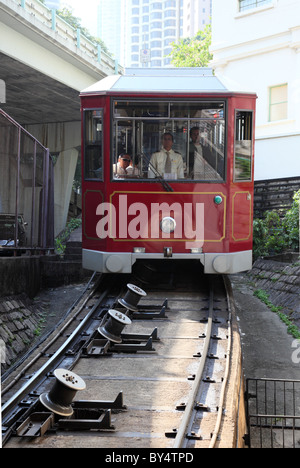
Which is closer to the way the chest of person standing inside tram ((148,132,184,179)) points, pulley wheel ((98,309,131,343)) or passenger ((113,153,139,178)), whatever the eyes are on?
the pulley wheel

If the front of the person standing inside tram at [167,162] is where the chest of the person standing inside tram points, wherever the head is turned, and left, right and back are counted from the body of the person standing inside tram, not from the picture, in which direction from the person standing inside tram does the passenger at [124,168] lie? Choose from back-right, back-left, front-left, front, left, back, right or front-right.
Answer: right

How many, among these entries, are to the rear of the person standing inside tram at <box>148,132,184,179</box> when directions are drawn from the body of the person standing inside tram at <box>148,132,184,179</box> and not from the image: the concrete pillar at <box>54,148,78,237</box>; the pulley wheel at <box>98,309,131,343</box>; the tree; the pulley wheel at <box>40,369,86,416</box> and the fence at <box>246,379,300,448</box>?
2

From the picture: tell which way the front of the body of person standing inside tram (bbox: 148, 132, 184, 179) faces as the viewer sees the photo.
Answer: toward the camera

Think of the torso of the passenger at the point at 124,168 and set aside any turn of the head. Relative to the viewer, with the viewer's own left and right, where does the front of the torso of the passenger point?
facing the viewer

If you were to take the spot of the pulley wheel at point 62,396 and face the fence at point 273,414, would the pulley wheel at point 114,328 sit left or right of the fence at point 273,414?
left

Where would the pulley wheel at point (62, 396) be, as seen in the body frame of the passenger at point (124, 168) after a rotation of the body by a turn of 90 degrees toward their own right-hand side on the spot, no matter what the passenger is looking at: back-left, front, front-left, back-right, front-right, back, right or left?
left

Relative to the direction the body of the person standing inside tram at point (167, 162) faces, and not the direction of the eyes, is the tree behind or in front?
behind

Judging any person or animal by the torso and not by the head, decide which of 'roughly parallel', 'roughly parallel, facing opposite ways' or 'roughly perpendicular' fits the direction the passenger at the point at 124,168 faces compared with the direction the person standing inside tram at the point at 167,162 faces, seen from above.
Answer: roughly parallel

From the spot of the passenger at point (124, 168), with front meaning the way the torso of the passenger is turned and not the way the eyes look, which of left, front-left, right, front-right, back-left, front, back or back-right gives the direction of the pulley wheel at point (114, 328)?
front

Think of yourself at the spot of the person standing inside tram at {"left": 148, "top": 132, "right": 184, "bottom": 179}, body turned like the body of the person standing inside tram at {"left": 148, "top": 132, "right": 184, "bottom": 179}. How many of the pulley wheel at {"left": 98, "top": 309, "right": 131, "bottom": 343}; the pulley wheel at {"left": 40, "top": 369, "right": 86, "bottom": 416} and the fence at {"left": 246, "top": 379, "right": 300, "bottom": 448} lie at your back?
0

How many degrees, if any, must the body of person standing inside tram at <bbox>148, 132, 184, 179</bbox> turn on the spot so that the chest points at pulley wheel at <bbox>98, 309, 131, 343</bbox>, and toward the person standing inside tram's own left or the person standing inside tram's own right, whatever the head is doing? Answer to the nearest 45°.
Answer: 0° — they already face it

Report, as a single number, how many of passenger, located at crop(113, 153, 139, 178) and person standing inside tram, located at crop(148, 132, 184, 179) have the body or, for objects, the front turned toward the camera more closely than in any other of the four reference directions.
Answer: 2

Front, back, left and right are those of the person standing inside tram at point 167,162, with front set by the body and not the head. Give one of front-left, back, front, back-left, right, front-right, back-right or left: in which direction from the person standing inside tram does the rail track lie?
front

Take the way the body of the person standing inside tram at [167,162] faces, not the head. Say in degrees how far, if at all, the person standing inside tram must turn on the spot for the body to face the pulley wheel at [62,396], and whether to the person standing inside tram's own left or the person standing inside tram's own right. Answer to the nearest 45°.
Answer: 0° — they already face it
